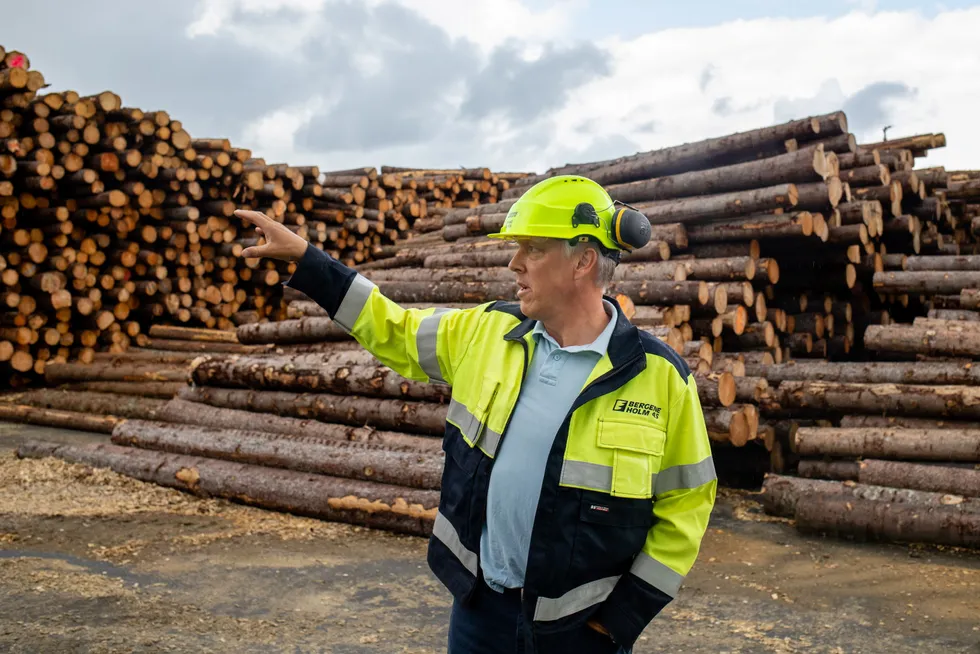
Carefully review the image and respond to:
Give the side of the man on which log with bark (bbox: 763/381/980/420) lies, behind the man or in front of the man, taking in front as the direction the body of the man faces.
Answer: behind

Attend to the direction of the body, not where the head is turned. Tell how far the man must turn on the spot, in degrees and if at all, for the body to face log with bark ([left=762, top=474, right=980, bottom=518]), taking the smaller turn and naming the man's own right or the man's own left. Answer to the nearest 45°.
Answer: approximately 180°

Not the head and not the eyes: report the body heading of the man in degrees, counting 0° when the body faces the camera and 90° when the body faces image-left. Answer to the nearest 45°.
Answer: approximately 45°

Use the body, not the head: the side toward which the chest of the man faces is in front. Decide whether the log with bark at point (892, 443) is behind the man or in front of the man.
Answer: behind

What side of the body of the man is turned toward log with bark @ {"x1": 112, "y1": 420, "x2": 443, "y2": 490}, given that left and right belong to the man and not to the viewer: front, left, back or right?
right

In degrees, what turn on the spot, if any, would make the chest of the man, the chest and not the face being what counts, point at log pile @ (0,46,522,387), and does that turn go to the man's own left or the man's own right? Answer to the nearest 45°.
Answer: approximately 90° to the man's own right

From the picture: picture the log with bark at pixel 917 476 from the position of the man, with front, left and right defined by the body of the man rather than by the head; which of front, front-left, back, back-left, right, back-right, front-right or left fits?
back

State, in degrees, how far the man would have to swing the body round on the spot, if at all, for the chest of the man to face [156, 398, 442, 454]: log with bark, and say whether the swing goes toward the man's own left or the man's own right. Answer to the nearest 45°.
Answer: approximately 135° to the man's own right

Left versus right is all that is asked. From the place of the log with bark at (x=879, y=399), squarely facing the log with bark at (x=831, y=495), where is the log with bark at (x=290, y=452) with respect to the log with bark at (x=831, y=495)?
right

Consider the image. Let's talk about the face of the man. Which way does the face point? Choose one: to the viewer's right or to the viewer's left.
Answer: to the viewer's left
